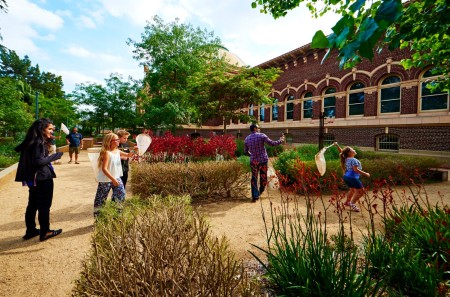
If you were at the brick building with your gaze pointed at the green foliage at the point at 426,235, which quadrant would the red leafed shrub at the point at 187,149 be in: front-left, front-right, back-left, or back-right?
front-right

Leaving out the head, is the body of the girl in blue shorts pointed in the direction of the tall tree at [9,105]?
no

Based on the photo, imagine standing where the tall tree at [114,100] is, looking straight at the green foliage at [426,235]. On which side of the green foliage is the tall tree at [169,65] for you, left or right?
left

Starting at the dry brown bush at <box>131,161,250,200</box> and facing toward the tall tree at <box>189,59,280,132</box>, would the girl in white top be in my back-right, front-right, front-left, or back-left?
back-left

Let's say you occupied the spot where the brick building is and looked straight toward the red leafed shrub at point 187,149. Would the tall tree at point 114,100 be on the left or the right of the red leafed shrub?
right

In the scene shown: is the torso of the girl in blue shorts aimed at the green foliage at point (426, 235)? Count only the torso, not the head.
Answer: no
